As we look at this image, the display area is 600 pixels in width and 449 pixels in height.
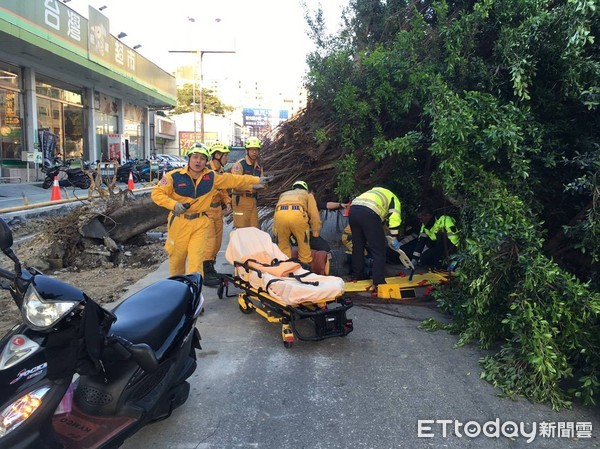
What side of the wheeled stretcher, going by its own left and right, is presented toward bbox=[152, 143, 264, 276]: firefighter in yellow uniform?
back

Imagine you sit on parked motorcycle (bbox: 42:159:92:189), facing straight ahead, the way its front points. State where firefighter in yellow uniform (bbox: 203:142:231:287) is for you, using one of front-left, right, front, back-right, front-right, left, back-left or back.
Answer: left

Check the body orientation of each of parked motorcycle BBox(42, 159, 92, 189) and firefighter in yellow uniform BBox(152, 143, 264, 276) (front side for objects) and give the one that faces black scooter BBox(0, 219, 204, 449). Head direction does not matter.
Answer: the firefighter in yellow uniform

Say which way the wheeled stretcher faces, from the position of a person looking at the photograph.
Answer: facing the viewer and to the right of the viewer

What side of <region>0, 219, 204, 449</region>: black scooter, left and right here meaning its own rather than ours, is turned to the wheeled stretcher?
back

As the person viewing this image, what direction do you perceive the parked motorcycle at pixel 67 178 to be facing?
facing to the left of the viewer

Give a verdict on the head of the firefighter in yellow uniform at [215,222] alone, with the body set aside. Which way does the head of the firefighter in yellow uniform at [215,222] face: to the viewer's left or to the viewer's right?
to the viewer's right

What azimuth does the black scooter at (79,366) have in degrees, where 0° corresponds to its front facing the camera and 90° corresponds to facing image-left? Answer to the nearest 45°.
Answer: approximately 45°
